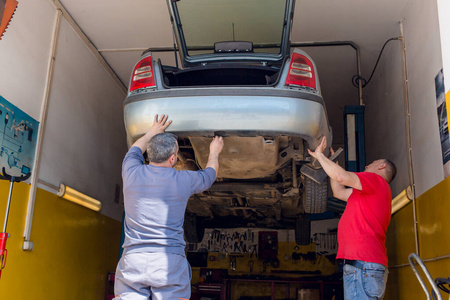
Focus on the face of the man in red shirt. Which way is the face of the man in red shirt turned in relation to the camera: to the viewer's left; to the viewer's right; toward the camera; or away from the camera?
to the viewer's left

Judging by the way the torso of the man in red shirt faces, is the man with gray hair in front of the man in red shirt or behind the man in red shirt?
in front

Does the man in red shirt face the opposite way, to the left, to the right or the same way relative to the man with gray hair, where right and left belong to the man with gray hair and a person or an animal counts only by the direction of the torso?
to the left

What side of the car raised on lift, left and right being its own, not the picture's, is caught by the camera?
back

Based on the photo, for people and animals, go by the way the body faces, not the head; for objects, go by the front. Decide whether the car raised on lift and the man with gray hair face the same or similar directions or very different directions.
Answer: same or similar directions

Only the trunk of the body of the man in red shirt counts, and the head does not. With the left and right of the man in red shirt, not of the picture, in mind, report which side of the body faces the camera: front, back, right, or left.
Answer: left

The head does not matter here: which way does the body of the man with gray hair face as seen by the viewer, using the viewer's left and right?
facing away from the viewer

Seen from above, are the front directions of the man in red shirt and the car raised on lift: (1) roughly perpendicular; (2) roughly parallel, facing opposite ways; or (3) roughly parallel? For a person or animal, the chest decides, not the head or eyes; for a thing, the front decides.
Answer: roughly perpendicular
